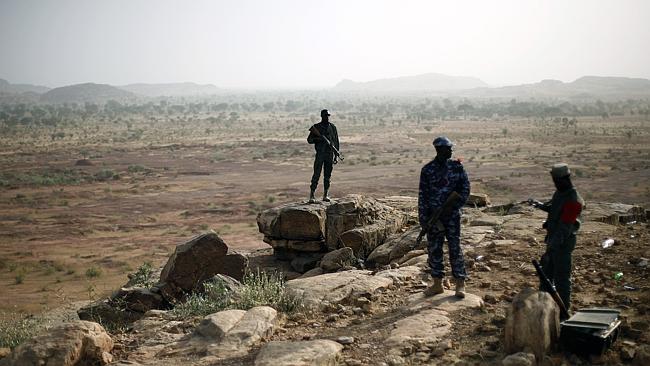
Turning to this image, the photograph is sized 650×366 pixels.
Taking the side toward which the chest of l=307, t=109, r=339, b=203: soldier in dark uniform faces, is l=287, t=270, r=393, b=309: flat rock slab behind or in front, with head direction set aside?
in front

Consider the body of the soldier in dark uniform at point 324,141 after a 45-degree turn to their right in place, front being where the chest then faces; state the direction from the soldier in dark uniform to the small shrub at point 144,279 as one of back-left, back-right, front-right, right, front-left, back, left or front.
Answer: front-right

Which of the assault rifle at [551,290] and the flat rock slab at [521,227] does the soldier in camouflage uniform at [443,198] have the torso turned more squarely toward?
the assault rifle

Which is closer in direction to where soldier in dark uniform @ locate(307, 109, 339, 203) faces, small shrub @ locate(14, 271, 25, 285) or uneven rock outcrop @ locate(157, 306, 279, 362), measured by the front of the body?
the uneven rock outcrop

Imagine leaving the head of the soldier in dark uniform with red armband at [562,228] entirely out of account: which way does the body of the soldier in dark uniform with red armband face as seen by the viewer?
to the viewer's left

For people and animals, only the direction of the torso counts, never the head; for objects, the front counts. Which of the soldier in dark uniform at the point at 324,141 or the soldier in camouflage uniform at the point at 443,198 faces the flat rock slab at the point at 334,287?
the soldier in dark uniform at the point at 324,141

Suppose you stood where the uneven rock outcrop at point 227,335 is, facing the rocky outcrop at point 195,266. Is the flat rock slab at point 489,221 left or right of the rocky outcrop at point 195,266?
right
